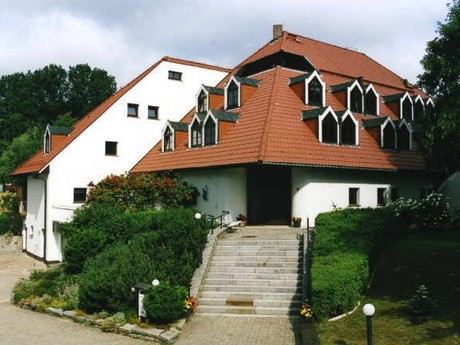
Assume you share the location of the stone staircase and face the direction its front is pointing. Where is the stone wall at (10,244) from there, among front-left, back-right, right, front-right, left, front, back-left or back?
back-right

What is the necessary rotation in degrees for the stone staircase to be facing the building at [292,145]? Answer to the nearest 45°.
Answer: approximately 180°

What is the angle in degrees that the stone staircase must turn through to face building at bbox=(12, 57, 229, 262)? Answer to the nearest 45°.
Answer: approximately 135° to its right

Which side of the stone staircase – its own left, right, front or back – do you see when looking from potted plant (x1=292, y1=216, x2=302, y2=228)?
back

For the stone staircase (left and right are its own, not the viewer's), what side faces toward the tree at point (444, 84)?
left

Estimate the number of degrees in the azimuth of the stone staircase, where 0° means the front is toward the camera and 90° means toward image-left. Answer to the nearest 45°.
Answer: approximately 0°

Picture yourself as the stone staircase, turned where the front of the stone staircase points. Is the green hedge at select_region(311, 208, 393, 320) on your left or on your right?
on your left
